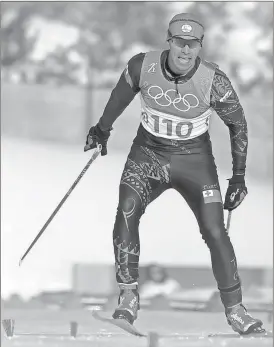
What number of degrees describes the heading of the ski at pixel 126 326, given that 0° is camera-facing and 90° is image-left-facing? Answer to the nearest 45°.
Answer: approximately 45°

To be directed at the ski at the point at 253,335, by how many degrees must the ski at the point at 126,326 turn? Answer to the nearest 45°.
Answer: approximately 135° to its left

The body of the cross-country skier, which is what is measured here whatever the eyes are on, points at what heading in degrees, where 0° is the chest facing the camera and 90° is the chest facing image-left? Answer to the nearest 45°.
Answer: approximately 0°
